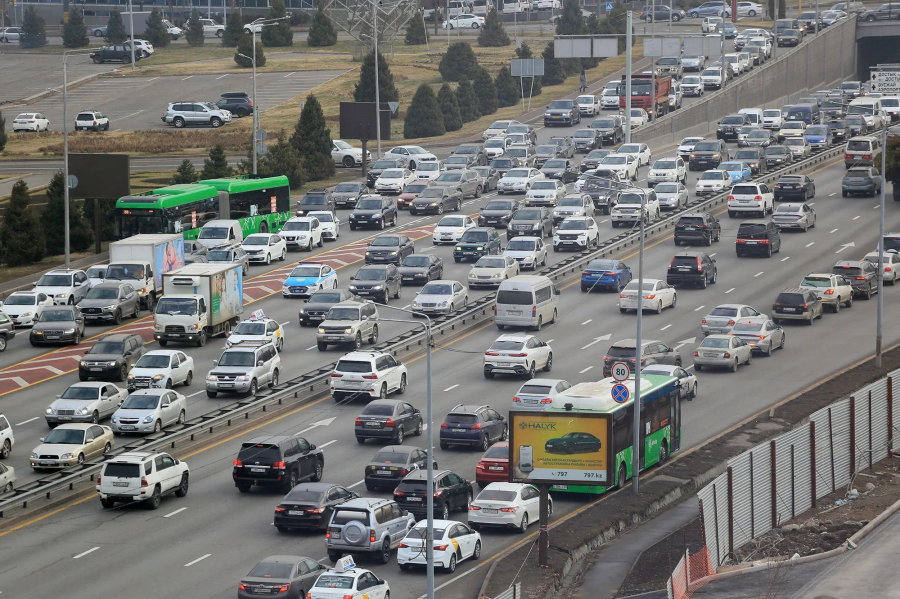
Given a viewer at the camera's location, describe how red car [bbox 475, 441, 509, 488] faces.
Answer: facing away from the viewer and to the right of the viewer

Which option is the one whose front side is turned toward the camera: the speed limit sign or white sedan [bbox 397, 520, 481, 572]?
the speed limit sign

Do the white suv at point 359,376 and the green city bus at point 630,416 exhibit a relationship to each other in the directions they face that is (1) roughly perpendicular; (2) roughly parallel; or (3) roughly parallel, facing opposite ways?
roughly parallel

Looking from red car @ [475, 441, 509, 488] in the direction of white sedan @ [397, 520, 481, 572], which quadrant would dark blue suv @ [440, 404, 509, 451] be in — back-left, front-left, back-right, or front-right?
back-right

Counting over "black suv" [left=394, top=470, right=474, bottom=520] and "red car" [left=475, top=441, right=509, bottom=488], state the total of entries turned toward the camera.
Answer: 0

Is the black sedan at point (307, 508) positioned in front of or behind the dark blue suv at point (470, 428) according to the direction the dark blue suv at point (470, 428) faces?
behind

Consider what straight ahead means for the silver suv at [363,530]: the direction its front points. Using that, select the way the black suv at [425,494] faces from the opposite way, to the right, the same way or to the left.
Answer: the same way

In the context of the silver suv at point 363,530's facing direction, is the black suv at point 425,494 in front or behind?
in front

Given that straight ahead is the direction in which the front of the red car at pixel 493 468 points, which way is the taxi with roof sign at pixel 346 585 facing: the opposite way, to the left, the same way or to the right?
the same way

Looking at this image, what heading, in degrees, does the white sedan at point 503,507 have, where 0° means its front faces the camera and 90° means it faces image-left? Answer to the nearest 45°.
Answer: approximately 225°

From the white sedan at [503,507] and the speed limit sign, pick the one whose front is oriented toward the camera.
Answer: the speed limit sign

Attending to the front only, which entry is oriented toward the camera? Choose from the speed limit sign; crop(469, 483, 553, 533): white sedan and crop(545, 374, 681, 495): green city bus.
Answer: the speed limit sign

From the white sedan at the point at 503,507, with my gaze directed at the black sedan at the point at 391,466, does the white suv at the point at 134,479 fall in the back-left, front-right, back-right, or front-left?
front-left

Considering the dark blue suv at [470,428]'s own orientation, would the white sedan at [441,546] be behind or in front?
behind

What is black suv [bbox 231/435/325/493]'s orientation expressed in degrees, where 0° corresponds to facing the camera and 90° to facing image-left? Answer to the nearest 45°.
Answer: approximately 225°

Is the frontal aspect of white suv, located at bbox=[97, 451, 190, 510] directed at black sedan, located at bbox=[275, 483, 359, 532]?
no

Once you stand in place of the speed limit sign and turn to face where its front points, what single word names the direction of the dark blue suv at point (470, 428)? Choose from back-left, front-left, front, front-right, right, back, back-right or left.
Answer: back-right

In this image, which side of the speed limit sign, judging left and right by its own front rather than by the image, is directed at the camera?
front

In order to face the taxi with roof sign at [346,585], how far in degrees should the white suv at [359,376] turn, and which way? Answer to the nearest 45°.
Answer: approximately 135° to its right

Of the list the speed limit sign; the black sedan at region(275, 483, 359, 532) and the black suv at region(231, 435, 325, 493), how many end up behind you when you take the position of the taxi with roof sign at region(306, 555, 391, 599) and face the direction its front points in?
0

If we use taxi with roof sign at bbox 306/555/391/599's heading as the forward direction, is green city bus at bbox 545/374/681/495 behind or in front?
in front
